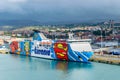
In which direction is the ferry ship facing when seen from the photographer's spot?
facing the viewer and to the right of the viewer
